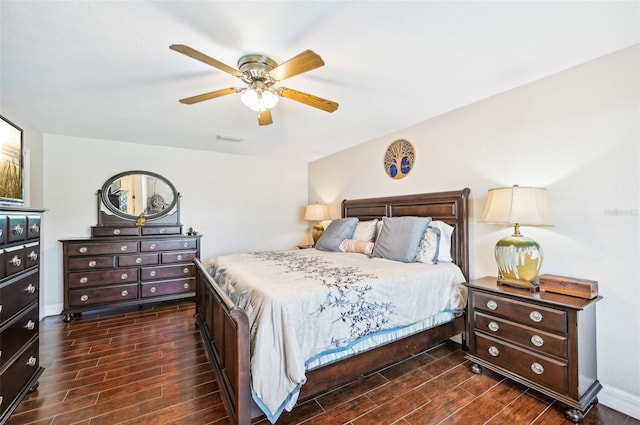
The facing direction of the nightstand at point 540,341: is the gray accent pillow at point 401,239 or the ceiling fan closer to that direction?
the ceiling fan

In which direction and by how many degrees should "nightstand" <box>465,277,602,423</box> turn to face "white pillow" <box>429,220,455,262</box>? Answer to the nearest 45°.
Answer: approximately 90° to its right

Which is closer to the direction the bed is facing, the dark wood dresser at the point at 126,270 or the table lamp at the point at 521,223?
the dark wood dresser

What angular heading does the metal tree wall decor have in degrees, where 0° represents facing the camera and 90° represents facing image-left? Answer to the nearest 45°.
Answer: approximately 45°

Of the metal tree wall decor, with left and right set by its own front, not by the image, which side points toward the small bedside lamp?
right
